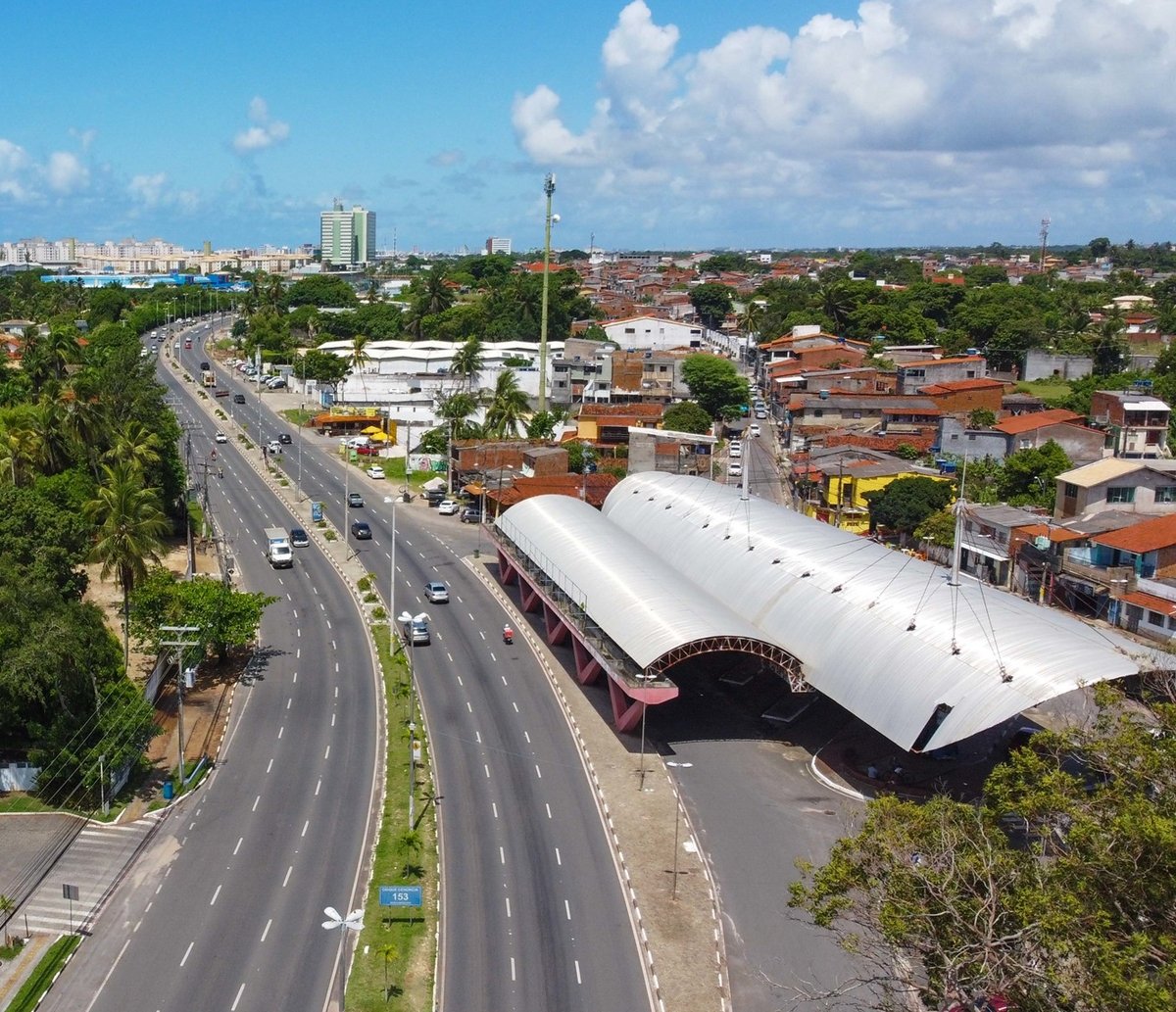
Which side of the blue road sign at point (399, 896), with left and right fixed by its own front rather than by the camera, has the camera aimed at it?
front

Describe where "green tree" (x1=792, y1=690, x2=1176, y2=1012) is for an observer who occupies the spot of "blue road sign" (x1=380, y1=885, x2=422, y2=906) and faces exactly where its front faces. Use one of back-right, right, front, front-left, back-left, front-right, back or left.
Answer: front-left
